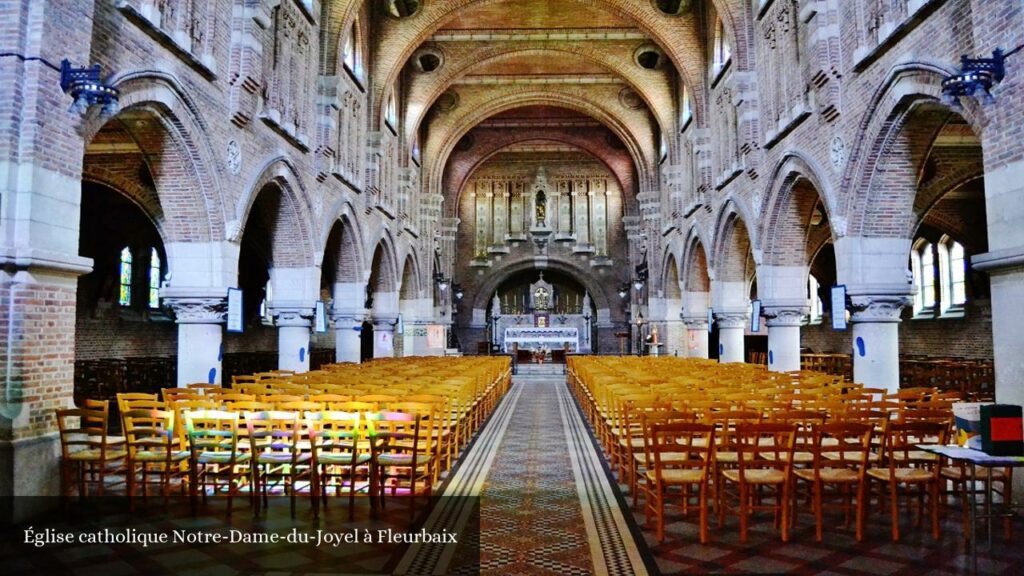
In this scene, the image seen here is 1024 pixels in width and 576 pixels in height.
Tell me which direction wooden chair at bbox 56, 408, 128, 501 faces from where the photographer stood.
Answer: facing away from the viewer and to the right of the viewer

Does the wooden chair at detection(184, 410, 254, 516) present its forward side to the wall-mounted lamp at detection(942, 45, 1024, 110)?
no

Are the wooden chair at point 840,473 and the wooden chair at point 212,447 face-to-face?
no

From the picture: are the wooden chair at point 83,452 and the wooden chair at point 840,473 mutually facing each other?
no

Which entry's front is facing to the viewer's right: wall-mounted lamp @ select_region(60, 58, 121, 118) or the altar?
the wall-mounted lamp

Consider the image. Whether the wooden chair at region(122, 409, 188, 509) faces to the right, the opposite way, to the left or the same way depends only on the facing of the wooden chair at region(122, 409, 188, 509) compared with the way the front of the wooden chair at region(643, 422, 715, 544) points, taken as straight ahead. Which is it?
the same way

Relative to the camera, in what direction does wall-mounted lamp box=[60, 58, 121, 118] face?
facing to the right of the viewer

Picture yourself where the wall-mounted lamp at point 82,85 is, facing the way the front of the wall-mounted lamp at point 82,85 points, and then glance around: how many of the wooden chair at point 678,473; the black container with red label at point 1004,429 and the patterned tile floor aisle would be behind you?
0

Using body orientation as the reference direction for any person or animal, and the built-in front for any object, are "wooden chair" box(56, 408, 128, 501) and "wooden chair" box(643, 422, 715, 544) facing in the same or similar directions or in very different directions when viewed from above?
same or similar directions

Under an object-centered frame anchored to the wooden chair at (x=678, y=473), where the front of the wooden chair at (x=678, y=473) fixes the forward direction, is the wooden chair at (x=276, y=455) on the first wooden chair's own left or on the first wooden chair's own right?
on the first wooden chair's own left

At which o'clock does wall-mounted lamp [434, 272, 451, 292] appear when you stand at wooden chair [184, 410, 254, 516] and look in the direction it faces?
The wall-mounted lamp is roughly at 11 o'clock from the wooden chair.

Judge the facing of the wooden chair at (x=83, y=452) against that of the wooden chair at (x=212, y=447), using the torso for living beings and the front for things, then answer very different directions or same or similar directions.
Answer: same or similar directions

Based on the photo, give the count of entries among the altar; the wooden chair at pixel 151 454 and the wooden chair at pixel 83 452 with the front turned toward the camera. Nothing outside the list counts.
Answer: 1

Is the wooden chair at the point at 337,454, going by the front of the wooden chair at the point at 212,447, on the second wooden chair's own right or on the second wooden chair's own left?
on the second wooden chair's own right

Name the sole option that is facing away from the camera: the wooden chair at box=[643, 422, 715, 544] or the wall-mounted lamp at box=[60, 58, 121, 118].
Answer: the wooden chair

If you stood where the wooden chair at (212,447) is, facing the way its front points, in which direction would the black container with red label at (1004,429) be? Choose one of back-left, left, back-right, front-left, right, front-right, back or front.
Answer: right

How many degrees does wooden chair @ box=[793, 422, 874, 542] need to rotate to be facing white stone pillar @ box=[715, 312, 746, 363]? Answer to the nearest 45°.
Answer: approximately 45° to its right

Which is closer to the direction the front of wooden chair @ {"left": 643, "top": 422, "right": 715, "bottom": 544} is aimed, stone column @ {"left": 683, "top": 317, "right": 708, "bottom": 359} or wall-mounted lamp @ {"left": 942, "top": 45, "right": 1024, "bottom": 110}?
the stone column

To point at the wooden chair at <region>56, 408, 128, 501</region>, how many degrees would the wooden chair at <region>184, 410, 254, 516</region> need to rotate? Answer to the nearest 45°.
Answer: approximately 90° to its left

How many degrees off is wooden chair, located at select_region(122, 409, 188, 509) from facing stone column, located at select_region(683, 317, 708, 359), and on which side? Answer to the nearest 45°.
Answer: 0° — it already faces it

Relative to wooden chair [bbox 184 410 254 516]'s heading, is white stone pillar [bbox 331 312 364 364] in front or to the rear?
in front

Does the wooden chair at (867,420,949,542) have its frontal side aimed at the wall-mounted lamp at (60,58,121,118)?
no

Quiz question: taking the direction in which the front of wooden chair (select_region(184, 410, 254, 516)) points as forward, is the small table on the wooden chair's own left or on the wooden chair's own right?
on the wooden chair's own right

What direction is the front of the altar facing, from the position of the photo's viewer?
facing the viewer

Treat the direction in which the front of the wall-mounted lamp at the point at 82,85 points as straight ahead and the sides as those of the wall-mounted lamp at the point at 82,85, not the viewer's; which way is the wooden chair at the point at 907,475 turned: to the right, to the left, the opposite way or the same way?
to the left
